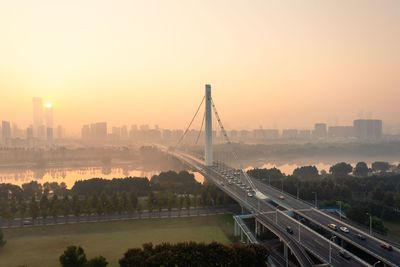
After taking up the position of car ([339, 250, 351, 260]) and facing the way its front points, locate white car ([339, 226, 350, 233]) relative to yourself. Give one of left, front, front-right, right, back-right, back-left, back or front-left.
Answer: back-left

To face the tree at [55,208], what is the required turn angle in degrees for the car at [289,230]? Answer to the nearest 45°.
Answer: approximately 135° to its right

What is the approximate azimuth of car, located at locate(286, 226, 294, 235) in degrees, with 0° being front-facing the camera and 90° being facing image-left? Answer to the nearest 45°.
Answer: approximately 315°

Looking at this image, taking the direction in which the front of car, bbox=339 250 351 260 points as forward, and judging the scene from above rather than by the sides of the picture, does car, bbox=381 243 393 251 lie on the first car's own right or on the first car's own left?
on the first car's own left

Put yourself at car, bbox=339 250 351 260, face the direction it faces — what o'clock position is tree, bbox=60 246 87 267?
The tree is roughly at 4 o'clock from the car.

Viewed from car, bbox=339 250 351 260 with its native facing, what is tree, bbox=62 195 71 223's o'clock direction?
The tree is roughly at 5 o'clock from the car.

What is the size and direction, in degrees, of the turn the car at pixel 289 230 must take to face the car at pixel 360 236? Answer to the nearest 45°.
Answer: approximately 45° to its left

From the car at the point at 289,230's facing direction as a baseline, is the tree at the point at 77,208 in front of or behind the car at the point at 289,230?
behind

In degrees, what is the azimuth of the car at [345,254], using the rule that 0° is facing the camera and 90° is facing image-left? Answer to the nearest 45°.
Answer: approximately 315°

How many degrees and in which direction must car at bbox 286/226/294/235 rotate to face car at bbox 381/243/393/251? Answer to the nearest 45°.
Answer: approximately 45° to its left
